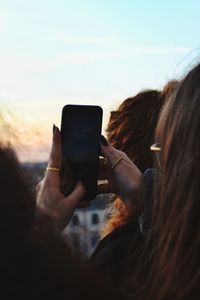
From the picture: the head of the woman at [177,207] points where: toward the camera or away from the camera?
away from the camera

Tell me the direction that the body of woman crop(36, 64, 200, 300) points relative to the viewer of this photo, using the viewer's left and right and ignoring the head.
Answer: facing away from the viewer and to the left of the viewer
